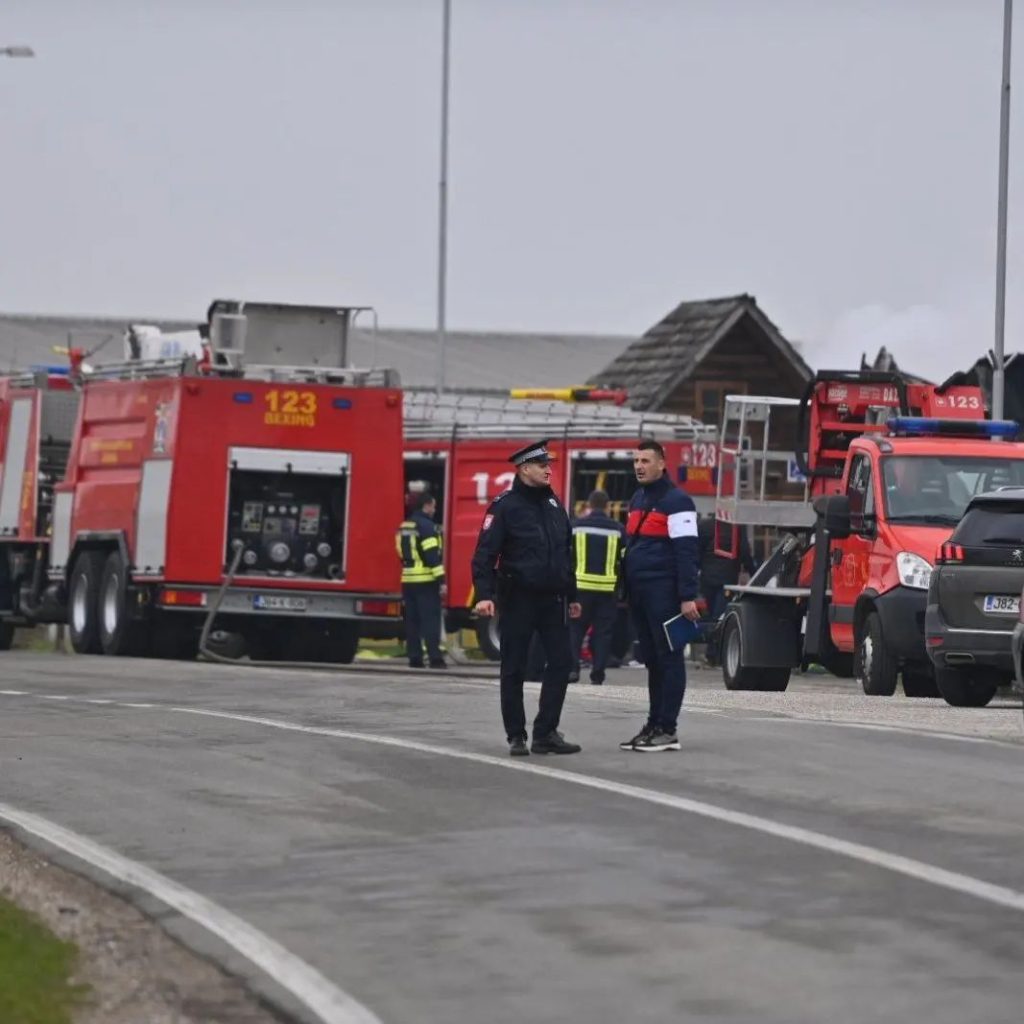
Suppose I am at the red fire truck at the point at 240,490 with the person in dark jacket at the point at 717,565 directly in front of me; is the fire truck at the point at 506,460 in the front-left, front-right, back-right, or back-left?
front-left

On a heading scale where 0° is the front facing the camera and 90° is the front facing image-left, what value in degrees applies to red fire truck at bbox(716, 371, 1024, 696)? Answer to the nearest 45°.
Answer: approximately 315°

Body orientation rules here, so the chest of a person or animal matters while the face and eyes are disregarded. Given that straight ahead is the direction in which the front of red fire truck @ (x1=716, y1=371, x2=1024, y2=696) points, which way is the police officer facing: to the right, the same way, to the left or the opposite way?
the same way

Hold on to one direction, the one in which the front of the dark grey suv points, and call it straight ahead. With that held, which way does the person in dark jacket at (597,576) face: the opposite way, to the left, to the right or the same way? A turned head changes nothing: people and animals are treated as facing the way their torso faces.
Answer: the same way

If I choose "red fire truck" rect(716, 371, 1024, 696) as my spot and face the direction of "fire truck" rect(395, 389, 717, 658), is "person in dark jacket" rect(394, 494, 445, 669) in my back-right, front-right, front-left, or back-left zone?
front-left

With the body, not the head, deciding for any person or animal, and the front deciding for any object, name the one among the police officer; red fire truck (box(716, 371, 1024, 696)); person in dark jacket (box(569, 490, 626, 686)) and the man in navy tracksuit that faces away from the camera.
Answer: the person in dark jacket

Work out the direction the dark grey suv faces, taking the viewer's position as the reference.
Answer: facing away from the viewer

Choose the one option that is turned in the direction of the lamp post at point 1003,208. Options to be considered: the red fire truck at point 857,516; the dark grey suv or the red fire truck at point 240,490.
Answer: the dark grey suv

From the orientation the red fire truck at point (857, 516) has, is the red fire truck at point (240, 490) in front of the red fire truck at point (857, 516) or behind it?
behind

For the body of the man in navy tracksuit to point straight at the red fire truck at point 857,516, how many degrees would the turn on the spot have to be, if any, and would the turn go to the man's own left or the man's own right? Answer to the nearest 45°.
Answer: approximately 135° to the man's own right

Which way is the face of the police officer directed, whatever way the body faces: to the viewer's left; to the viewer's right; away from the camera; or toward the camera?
to the viewer's right

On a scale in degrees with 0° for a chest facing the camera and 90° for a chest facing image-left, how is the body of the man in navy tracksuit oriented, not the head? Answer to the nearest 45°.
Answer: approximately 45°

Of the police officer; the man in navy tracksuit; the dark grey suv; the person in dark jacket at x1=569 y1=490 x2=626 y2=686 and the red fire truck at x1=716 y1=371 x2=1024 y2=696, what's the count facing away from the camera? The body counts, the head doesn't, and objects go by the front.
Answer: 2

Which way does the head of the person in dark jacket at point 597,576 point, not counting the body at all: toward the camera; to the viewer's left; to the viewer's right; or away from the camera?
away from the camera

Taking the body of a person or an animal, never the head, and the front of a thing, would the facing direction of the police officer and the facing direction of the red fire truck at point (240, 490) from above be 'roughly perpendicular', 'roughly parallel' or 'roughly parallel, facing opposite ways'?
roughly parallel, facing opposite ways
